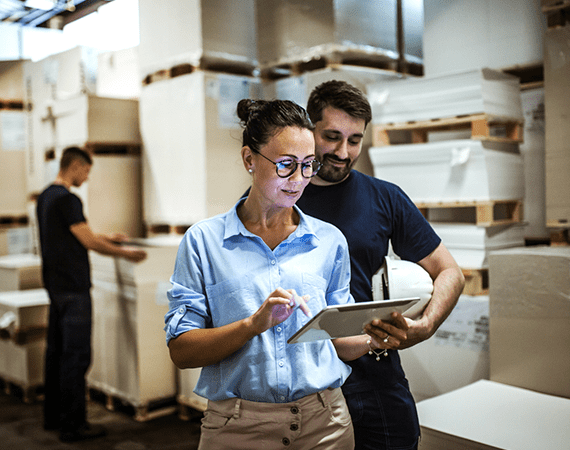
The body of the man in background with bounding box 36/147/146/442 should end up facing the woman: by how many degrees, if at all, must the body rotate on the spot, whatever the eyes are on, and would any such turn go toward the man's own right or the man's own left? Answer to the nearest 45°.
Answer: approximately 90° to the man's own right

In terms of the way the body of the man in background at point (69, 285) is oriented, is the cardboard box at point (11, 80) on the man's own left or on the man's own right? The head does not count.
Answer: on the man's own left

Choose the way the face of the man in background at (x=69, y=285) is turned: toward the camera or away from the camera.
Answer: away from the camera

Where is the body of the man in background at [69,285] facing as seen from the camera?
to the viewer's right

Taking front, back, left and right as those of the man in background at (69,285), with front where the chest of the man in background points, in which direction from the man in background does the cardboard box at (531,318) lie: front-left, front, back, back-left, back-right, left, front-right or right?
front-right

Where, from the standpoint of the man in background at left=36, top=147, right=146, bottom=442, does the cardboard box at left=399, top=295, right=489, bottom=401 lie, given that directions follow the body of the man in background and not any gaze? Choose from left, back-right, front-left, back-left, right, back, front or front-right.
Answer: front-right

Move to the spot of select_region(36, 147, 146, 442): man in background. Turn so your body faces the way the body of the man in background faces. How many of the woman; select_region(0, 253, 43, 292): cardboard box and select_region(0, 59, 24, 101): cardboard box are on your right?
1
